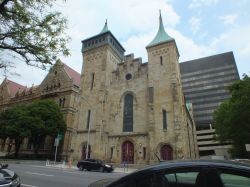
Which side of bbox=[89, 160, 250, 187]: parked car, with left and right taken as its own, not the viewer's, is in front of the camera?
right

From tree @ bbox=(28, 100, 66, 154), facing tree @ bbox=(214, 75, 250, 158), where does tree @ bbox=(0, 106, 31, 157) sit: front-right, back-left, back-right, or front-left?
back-right

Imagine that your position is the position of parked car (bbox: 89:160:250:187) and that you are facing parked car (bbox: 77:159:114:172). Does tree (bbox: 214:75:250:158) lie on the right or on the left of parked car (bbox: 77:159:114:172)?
right
